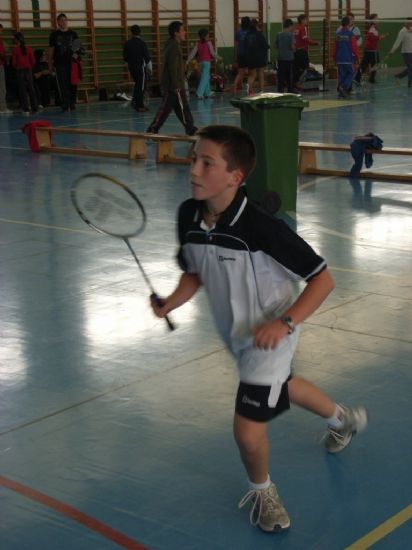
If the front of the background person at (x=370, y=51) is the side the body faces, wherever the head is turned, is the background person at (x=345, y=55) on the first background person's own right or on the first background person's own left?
on the first background person's own right

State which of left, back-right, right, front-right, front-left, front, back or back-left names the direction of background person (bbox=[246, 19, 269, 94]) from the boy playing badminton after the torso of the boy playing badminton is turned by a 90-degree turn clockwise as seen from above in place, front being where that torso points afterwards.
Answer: front-right

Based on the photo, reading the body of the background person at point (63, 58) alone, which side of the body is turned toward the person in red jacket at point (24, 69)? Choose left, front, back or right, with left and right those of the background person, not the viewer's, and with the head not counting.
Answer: right

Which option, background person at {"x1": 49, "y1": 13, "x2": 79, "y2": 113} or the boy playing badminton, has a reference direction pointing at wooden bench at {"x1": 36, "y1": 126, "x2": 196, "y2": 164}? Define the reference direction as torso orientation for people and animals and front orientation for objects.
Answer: the background person
